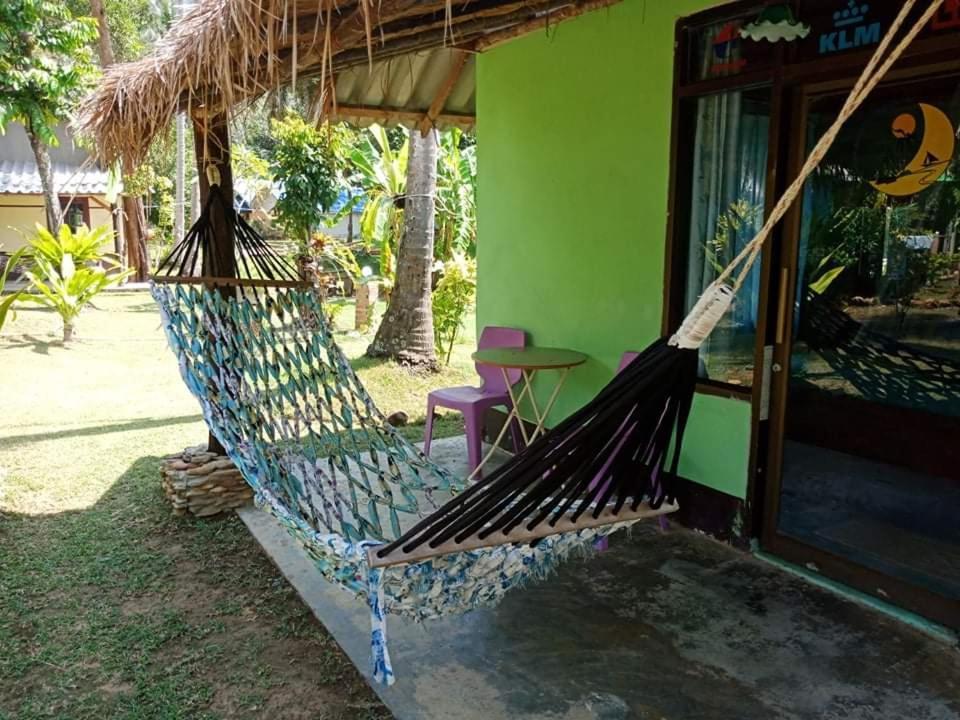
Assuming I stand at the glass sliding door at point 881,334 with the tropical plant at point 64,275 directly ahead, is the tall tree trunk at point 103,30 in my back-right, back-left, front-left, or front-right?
front-right

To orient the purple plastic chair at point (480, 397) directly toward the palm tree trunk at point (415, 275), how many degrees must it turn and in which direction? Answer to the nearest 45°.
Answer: approximately 135° to its right

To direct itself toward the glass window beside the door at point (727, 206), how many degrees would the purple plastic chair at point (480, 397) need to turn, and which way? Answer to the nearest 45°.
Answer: approximately 90° to its left

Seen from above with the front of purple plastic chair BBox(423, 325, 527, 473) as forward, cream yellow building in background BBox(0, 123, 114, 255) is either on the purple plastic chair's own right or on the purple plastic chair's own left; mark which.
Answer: on the purple plastic chair's own right

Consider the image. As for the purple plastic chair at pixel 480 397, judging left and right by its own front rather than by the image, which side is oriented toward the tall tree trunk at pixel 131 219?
right

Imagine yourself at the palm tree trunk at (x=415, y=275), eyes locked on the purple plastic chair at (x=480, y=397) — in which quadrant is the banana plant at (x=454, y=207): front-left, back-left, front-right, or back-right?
back-left

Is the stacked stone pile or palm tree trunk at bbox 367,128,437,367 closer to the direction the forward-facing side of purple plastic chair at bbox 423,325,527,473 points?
the stacked stone pile

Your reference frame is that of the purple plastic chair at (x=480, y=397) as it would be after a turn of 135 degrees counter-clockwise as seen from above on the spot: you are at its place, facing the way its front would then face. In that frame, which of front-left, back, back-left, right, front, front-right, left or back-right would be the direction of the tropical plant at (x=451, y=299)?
left

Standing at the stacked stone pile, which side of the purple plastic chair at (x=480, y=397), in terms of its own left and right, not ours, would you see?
front

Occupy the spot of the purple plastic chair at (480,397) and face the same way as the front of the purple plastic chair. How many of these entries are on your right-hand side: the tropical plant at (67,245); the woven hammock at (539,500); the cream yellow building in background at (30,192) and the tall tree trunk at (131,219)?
3

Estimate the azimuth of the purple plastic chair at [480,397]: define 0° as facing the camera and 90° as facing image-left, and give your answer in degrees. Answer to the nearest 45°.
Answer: approximately 45°

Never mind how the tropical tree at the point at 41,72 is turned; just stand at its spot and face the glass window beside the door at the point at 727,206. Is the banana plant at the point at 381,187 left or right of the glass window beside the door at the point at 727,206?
left

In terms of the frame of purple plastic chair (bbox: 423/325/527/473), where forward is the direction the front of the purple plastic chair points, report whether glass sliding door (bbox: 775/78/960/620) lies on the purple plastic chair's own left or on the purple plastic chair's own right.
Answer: on the purple plastic chair's own left
